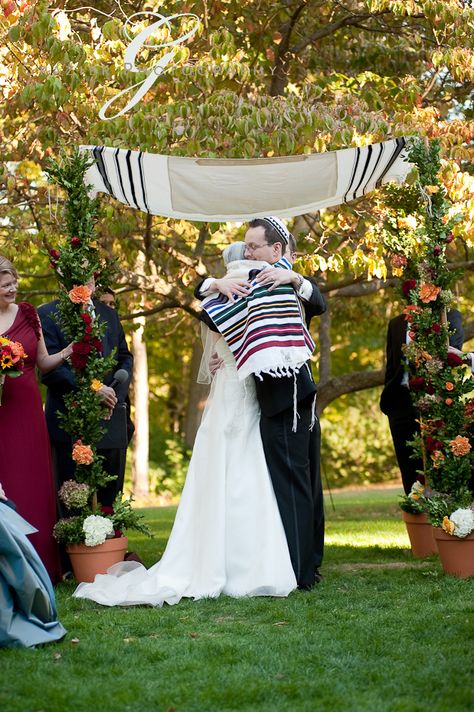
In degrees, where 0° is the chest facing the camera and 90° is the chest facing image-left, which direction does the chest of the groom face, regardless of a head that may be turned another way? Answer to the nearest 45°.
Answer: approximately 90°

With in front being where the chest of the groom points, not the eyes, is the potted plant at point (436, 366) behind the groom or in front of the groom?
behind

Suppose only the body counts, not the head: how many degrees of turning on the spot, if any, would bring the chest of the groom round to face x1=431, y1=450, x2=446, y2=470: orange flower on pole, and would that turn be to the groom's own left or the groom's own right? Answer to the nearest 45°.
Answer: approximately 180°

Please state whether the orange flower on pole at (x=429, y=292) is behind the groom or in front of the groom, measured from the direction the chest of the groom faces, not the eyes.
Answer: behind

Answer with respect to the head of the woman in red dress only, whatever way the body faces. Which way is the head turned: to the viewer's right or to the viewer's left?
to the viewer's right

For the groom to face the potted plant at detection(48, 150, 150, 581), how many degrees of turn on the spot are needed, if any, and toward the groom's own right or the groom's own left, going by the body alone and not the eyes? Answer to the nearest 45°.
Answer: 0° — they already face it

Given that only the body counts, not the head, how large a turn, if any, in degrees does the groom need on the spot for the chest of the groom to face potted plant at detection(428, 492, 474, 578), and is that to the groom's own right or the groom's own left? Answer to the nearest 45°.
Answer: approximately 180°

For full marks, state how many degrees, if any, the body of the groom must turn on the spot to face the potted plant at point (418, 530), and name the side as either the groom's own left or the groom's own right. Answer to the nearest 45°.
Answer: approximately 135° to the groom's own right

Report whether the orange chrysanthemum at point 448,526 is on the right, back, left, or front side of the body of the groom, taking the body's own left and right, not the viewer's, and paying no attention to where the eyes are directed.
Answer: back
